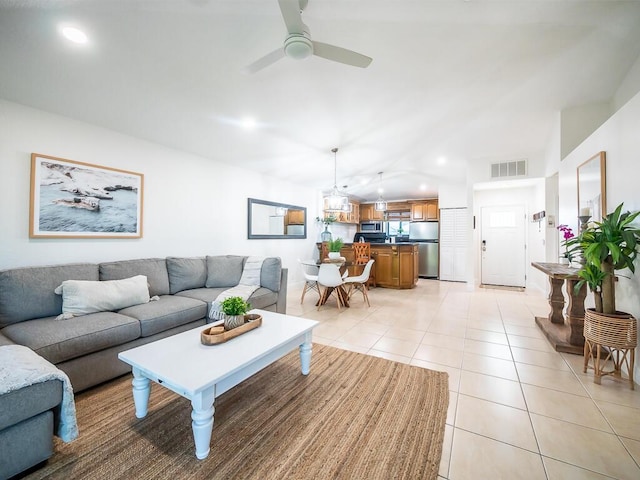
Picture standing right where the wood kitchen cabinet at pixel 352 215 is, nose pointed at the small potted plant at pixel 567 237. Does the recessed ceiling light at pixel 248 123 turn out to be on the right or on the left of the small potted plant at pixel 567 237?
right

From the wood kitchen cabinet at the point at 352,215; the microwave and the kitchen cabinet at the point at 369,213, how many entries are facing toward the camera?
3

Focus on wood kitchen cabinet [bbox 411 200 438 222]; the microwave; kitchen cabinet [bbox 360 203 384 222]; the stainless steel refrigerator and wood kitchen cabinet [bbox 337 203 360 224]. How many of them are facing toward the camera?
5

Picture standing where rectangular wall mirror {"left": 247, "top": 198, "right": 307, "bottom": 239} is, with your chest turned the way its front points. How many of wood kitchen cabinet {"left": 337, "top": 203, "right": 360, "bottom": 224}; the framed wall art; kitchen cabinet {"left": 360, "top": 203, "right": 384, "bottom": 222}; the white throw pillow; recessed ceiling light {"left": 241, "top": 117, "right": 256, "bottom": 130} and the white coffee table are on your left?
2

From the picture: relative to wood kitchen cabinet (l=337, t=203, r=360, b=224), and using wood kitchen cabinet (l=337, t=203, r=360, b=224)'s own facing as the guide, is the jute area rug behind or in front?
in front

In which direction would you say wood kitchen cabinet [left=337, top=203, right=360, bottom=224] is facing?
toward the camera

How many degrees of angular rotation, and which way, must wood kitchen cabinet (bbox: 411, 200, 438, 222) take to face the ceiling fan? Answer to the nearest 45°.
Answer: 0° — it already faces it

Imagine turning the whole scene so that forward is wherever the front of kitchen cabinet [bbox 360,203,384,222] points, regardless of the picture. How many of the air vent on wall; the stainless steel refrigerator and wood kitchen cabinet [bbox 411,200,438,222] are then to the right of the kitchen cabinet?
0

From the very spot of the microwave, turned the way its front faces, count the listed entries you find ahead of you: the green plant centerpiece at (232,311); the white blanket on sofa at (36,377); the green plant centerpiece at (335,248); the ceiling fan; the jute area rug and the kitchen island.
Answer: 6

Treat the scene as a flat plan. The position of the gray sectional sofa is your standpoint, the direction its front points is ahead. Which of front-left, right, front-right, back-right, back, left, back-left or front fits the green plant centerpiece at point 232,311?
front

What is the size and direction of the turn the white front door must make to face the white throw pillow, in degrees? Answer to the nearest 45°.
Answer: approximately 45° to its right

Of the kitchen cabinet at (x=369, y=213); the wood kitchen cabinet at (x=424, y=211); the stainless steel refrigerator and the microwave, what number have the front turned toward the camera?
4

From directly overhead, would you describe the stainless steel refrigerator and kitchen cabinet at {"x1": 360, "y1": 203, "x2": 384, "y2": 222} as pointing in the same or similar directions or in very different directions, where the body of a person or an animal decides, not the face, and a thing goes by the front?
same or similar directions

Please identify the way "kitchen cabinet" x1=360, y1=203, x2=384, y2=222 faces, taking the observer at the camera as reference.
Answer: facing the viewer

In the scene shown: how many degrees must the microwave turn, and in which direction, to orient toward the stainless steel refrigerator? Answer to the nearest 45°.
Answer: approximately 45° to its left

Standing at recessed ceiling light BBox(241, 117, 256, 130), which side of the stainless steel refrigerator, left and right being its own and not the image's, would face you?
front

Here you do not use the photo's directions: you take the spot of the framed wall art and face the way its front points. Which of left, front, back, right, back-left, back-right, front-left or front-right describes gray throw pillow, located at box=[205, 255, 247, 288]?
front-left

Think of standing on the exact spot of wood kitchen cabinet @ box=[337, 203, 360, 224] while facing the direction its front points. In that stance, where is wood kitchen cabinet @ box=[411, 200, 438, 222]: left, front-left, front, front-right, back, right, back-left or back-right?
left
